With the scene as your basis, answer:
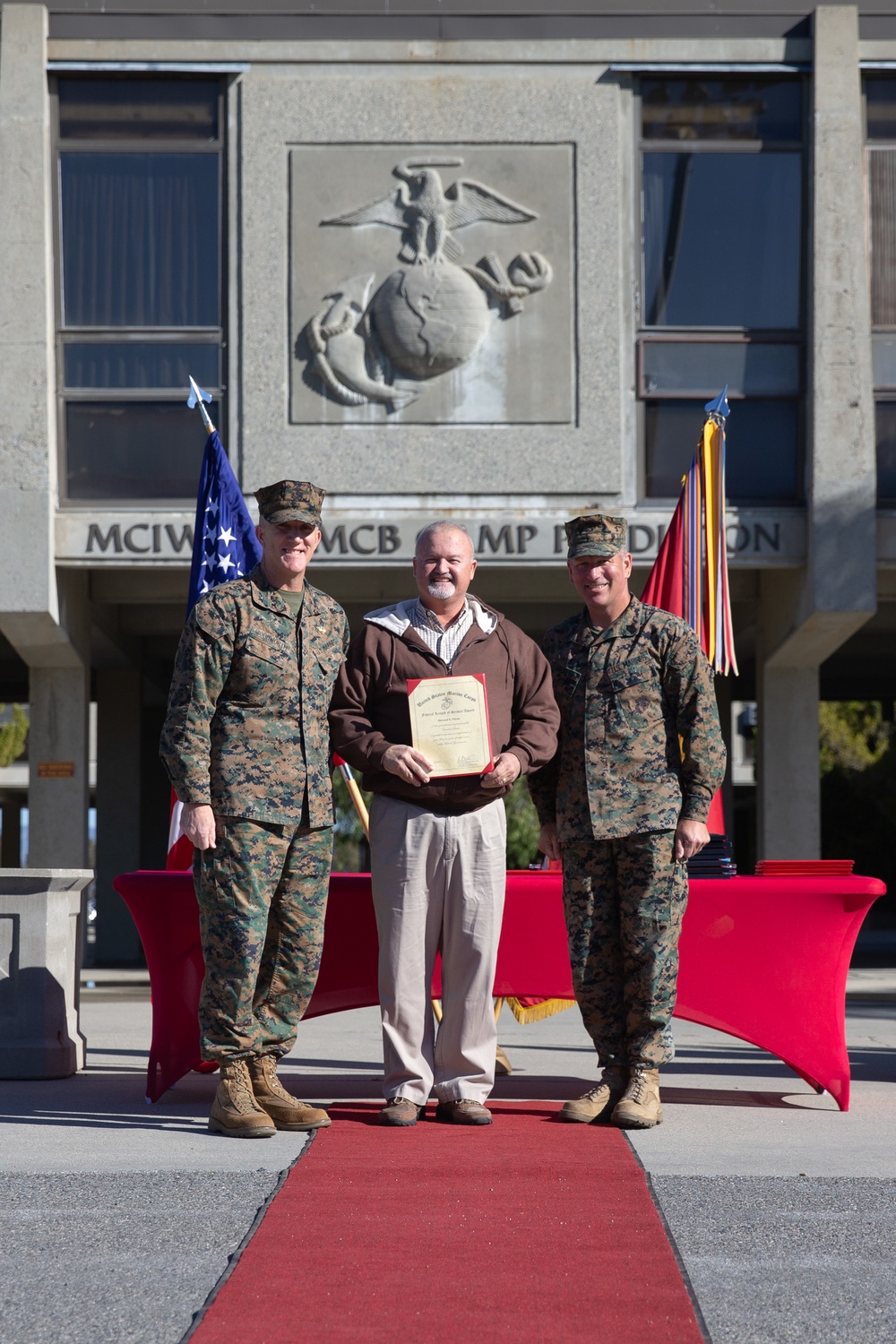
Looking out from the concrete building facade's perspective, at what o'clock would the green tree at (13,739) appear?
The green tree is roughly at 5 o'clock from the concrete building facade.

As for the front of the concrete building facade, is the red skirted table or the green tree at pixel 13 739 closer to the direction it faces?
the red skirted table

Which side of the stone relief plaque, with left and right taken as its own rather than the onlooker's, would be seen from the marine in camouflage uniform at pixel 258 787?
front

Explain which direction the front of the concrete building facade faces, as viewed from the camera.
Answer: facing the viewer

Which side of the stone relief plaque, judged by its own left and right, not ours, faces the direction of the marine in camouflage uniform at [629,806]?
front

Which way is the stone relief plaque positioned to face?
toward the camera

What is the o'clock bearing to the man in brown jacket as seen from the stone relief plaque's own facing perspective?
The man in brown jacket is roughly at 12 o'clock from the stone relief plaque.

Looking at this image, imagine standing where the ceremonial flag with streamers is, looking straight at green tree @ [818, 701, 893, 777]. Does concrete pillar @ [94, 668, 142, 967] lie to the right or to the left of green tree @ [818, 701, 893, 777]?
left

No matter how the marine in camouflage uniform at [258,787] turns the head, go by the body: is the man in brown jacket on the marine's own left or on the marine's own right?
on the marine's own left

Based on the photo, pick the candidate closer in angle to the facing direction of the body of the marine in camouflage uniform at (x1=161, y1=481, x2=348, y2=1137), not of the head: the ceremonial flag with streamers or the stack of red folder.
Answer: the stack of red folder

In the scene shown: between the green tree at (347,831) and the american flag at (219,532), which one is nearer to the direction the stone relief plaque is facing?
the american flag

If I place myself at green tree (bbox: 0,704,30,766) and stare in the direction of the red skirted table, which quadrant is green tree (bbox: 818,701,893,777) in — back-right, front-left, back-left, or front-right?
front-left

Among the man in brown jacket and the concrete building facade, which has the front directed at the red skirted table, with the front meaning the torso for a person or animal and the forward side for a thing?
the concrete building facade

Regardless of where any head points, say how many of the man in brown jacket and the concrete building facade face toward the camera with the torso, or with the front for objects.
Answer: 2
